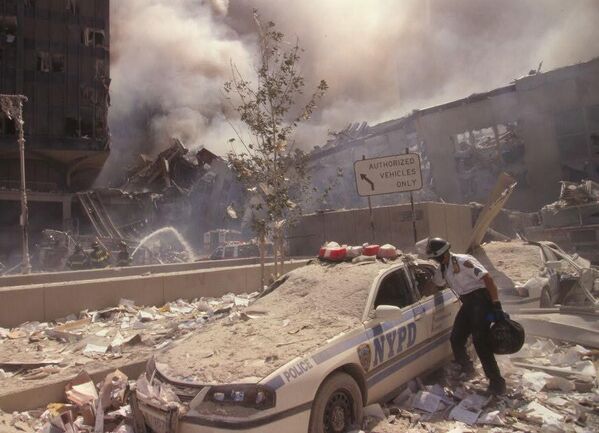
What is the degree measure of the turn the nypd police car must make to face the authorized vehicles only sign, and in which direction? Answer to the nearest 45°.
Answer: approximately 180°

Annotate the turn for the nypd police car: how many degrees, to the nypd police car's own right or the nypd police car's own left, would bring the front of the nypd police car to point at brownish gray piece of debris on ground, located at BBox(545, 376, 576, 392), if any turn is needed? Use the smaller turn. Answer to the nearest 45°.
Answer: approximately 135° to the nypd police car's own left

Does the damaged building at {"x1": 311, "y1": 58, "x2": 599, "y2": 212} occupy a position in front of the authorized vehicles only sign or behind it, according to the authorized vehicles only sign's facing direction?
behind

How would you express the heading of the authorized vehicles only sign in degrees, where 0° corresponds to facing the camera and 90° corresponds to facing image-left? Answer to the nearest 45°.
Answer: approximately 0°

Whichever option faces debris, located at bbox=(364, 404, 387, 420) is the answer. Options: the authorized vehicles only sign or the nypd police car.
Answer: the authorized vehicles only sign

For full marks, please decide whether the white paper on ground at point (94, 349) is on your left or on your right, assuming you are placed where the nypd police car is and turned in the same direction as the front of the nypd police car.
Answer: on your right

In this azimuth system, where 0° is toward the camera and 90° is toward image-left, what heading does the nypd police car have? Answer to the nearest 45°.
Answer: approximately 45°

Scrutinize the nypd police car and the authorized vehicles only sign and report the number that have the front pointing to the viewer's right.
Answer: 0

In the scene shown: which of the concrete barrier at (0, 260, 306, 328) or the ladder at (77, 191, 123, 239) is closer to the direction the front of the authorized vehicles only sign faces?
the concrete barrier

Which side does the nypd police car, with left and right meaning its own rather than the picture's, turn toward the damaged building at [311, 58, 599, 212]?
back

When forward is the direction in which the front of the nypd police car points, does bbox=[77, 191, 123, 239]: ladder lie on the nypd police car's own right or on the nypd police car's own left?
on the nypd police car's own right
